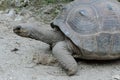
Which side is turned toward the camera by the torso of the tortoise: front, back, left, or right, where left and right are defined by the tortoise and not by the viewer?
left
